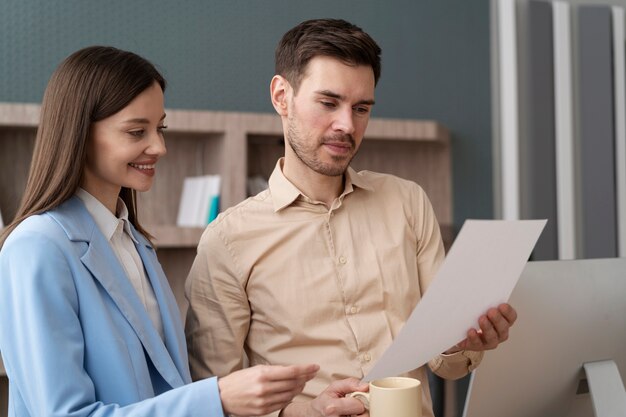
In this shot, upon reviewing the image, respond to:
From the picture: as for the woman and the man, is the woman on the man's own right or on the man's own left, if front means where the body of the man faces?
on the man's own right

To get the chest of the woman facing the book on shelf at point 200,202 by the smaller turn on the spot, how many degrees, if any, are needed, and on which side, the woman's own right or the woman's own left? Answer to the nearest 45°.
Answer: approximately 135° to the woman's own left

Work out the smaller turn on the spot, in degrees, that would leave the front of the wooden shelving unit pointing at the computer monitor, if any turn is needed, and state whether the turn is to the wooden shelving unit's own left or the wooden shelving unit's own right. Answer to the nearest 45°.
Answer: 0° — it already faces it

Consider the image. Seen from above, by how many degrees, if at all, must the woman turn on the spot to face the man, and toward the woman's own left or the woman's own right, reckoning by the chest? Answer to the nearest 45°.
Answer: approximately 90° to the woman's own left

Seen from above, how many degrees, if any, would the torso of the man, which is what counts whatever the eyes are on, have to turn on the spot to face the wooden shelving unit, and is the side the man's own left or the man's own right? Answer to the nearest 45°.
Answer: approximately 135° to the man's own left

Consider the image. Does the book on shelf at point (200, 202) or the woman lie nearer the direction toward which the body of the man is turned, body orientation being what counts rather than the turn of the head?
the woman

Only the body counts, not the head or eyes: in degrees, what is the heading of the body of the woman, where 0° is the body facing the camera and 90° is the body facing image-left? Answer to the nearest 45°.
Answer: approximately 315°

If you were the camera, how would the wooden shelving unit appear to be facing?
facing the viewer

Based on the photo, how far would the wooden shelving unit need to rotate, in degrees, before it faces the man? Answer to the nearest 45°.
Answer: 0° — it already faces them

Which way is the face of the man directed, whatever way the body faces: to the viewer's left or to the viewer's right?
to the viewer's right

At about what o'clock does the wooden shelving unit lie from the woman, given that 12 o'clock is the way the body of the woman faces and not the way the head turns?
The wooden shelving unit is roughly at 8 o'clock from the woman.

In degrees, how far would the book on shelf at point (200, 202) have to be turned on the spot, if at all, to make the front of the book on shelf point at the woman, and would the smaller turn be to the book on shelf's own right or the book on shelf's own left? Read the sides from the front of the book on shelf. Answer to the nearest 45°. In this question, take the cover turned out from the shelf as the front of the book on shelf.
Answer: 0° — it already faces them
